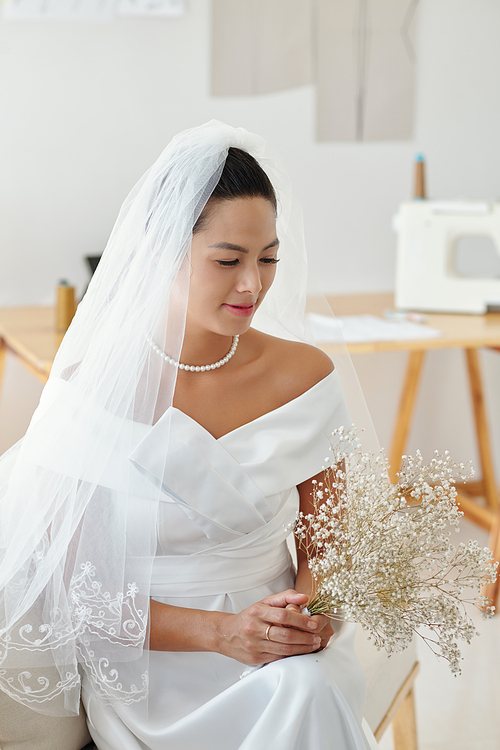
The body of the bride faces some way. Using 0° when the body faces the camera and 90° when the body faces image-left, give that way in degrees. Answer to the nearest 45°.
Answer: approximately 315°

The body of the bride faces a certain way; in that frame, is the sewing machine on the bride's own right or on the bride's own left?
on the bride's own left

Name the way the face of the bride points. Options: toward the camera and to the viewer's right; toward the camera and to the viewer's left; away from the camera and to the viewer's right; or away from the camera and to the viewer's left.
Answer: toward the camera and to the viewer's right

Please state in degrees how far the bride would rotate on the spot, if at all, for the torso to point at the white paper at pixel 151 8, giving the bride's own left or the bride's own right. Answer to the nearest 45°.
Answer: approximately 135° to the bride's own left

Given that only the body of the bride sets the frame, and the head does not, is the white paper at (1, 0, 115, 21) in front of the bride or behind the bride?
behind
